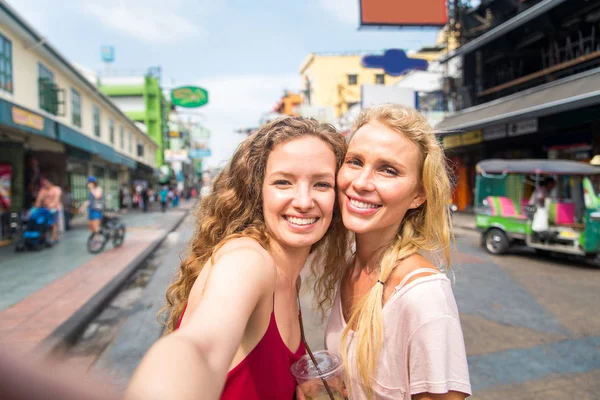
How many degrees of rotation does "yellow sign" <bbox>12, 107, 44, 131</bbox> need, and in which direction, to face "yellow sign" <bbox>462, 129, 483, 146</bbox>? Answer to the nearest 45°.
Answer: approximately 45° to its left

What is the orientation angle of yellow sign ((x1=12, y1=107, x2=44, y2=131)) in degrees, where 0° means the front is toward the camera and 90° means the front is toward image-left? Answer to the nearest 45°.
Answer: approximately 315°

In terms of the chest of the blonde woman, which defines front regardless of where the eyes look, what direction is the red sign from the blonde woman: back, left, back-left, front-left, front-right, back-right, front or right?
back-right

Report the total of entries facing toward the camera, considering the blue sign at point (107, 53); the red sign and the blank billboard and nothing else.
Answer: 3

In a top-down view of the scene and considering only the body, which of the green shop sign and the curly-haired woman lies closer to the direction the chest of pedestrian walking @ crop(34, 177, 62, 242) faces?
the curly-haired woman

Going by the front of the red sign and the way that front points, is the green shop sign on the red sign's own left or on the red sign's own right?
on the red sign's own right

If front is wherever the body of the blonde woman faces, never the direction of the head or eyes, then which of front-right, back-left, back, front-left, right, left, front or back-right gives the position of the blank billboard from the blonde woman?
back-right

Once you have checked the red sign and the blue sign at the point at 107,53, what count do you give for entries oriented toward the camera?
2

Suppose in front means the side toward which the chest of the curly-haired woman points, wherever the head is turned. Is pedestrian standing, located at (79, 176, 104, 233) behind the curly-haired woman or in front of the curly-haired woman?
behind

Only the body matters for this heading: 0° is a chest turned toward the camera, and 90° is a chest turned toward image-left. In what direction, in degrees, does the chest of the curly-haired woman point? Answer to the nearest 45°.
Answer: approximately 315°
